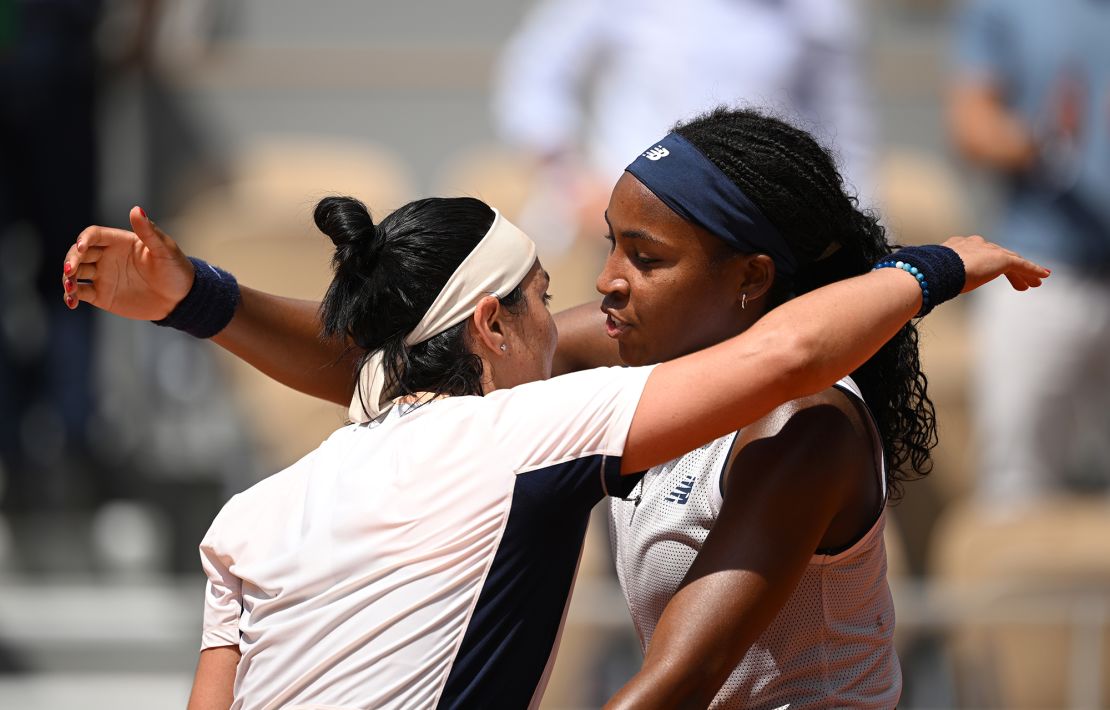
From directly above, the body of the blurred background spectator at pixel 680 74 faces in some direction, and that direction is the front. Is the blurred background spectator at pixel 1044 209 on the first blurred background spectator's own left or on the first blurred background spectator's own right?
on the first blurred background spectator's own left

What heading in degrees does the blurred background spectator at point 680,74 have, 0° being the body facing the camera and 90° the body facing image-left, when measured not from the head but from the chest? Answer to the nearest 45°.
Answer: approximately 0°

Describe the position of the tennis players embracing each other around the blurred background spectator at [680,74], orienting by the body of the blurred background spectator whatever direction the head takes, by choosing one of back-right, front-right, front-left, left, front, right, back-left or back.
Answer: front

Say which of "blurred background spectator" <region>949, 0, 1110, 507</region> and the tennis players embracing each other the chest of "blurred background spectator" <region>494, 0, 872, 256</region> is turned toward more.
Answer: the tennis players embracing each other
